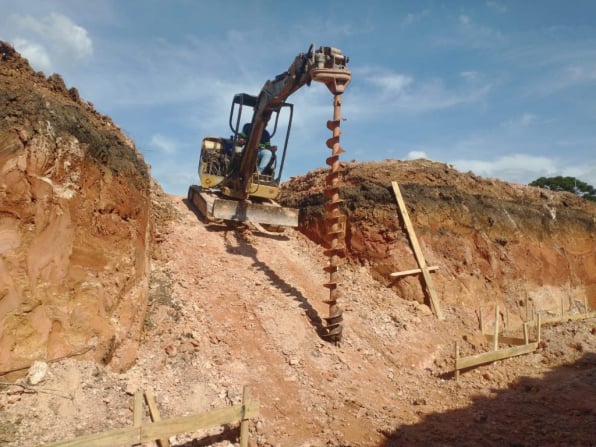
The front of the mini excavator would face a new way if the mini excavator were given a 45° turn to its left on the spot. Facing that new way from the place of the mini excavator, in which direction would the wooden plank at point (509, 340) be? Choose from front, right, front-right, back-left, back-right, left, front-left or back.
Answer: front

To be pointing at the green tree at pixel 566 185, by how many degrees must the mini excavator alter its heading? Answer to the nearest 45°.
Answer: approximately 90° to its left

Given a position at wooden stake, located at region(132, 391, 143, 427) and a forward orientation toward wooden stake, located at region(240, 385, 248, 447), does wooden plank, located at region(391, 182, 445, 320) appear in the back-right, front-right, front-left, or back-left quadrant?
front-left

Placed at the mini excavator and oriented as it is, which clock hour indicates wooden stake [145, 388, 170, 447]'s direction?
The wooden stake is roughly at 2 o'clock from the mini excavator.

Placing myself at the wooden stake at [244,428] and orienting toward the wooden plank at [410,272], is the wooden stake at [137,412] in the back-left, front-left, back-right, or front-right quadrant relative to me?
back-left

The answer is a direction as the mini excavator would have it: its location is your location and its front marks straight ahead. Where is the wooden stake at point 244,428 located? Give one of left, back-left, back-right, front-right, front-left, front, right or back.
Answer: front-right

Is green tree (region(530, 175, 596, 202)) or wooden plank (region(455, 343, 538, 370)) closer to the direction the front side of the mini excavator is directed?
the wooden plank

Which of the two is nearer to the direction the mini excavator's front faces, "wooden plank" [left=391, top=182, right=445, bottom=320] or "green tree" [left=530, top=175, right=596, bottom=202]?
the wooden plank

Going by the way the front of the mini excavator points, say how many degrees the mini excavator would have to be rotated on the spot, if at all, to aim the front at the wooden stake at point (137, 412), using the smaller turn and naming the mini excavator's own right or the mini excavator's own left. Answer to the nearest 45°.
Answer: approximately 45° to the mini excavator's own right

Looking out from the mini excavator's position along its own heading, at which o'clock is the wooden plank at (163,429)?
The wooden plank is roughly at 2 o'clock from the mini excavator.

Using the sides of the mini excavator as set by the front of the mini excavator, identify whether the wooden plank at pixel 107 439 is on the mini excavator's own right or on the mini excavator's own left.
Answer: on the mini excavator's own right
